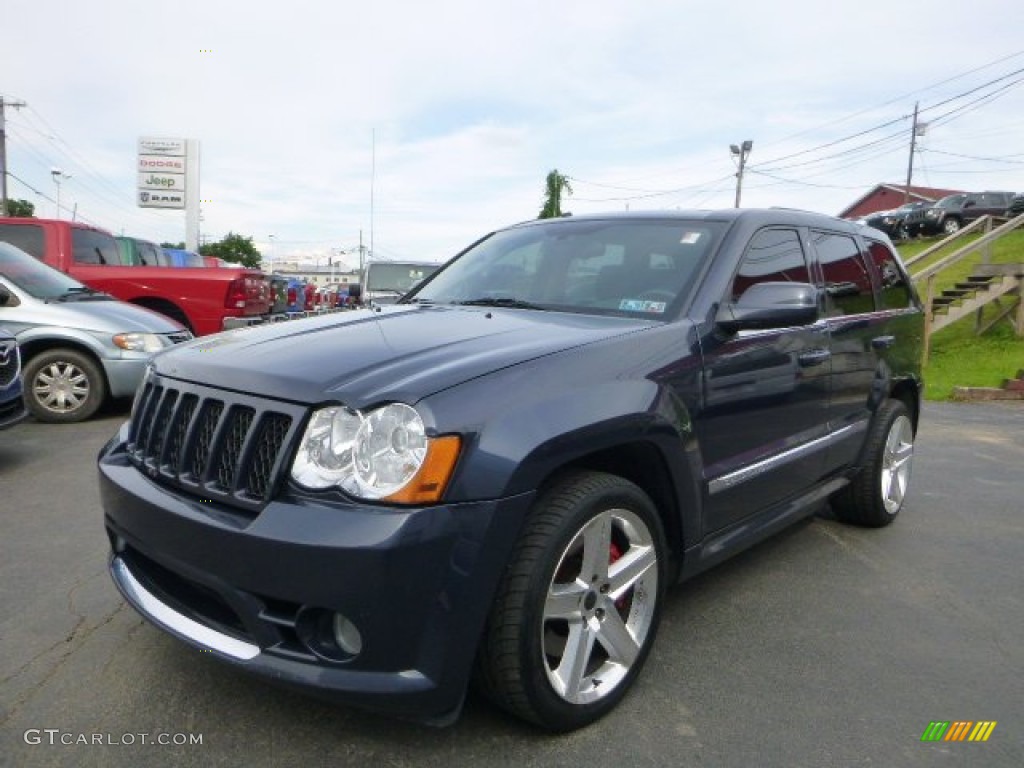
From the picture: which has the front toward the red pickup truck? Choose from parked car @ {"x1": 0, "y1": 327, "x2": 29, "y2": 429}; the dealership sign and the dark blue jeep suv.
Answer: the dealership sign

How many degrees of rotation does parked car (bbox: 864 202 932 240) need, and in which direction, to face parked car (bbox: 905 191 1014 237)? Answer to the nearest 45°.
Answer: approximately 135° to its left

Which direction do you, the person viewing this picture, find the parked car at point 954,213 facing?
facing the viewer and to the left of the viewer

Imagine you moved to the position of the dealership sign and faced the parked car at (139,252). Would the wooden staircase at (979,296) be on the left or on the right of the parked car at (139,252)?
left

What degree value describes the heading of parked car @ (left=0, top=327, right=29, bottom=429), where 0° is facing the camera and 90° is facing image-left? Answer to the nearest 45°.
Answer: approximately 315°

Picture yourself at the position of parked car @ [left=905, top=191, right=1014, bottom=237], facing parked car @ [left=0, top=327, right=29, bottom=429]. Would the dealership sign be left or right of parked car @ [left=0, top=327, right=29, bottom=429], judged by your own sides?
right

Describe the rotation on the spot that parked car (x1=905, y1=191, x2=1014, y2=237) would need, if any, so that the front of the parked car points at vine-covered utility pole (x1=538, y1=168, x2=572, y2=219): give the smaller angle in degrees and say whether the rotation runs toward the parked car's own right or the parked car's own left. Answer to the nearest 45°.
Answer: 0° — it already faces it

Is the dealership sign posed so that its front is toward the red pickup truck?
yes

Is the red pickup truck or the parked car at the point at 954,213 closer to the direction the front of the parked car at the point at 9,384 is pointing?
the parked car

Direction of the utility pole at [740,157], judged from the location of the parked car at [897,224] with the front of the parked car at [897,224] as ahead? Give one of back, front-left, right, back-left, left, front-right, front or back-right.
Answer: front-right

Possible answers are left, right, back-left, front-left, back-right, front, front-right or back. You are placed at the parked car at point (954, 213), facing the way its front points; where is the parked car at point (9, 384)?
front-left

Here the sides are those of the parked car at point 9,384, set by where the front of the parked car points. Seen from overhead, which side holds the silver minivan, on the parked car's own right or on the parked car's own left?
on the parked car's own left

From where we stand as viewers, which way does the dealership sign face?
facing the viewer

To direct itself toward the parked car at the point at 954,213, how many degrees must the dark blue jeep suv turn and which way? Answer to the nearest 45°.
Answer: approximately 180°

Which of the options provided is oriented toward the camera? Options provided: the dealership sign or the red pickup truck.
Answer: the dealership sign

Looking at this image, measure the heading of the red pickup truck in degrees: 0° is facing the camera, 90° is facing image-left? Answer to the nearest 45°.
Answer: approximately 135°

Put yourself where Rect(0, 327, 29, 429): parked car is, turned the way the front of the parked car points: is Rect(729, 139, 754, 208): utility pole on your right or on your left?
on your left
